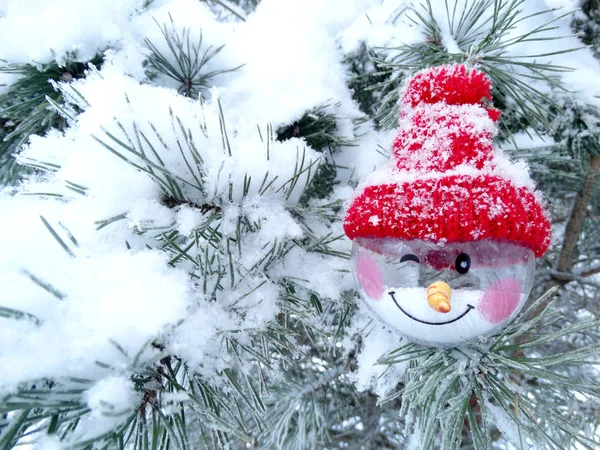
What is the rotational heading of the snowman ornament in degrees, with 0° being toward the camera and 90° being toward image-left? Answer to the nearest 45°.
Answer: approximately 0°
